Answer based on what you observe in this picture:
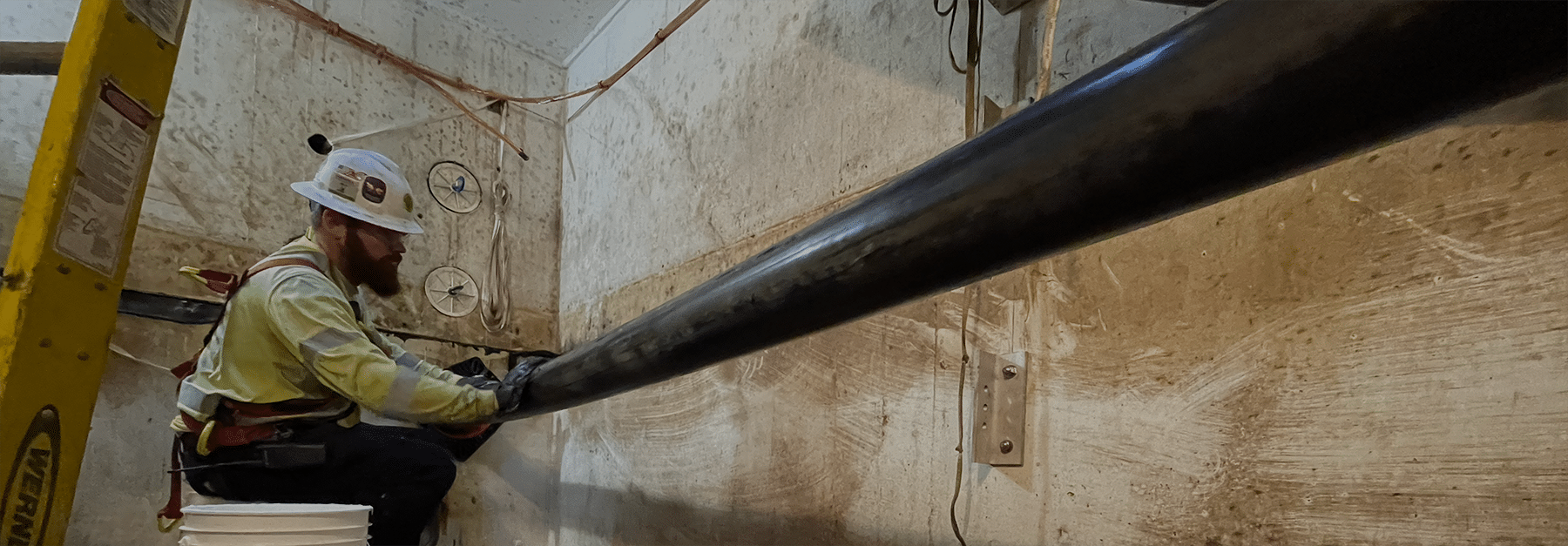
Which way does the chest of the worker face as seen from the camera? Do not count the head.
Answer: to the viewer's right

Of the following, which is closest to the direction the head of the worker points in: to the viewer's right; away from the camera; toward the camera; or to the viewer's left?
to the viewer's right

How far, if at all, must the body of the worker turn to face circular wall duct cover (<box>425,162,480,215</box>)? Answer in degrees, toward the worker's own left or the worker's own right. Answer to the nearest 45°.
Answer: approximately 90° to the worker's own left

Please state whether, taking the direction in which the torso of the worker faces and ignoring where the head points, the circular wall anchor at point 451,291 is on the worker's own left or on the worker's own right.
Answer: on the worker's own left
